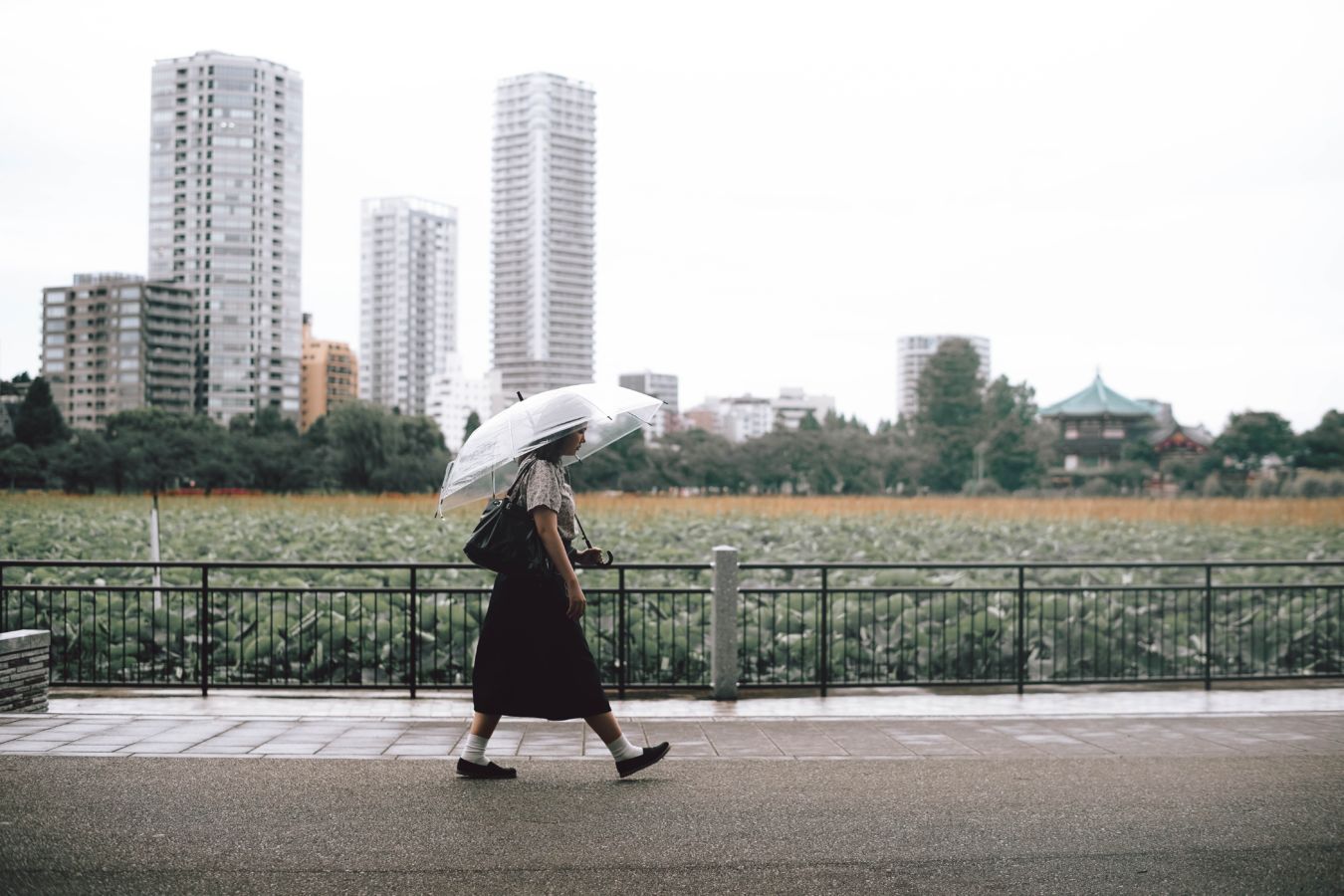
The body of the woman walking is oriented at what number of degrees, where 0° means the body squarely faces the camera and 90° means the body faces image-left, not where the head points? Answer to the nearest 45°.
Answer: approximately 270°

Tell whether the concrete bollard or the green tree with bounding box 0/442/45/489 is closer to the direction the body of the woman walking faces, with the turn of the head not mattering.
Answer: the concrete bollard

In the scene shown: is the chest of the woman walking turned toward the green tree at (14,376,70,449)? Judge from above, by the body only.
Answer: no

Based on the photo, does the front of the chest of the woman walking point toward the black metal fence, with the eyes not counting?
no

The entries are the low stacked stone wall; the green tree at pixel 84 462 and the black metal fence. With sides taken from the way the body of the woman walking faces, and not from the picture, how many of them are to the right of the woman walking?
0

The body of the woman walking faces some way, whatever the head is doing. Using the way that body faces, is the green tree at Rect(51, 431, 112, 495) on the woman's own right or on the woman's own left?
on the woman's own left

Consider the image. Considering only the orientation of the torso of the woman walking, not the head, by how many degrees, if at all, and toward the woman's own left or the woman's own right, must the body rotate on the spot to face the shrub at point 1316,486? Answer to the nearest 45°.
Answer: approximately 45° to the woman's own left

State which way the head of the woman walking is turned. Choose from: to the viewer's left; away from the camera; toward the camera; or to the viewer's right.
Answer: to the viewer's right

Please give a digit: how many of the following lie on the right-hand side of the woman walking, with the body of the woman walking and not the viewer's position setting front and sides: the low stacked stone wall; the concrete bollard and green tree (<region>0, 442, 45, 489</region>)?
0

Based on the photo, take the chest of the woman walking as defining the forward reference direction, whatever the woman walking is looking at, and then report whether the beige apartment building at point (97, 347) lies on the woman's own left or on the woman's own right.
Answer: on the woman's own left

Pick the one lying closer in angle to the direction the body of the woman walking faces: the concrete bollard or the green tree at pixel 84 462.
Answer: the concrete bollard

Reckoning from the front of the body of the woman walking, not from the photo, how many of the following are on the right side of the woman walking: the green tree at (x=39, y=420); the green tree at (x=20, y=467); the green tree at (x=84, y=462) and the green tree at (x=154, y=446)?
0

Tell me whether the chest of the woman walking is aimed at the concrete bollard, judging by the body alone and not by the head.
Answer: no

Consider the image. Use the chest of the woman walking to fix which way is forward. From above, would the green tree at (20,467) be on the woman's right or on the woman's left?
on the woman's left

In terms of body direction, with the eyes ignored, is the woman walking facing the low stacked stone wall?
no

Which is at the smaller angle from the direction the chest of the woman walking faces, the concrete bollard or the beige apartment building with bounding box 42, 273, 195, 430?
the concrete bollard

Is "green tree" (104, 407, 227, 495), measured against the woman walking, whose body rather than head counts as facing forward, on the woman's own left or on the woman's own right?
on the woman's own left
